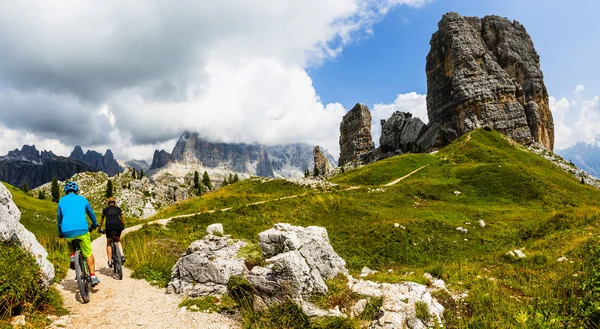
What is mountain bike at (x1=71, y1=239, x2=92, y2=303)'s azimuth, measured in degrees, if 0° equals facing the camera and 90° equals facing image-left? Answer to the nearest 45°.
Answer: approximately 180°

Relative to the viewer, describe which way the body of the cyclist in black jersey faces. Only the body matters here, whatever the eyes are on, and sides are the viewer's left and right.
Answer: facing away from the viewer

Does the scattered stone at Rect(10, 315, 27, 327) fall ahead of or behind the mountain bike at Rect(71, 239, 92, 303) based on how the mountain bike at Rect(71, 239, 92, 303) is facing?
behind

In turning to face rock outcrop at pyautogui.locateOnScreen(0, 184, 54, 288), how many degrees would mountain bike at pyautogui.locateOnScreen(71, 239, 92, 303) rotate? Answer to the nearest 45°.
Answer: approximately 90° to its left

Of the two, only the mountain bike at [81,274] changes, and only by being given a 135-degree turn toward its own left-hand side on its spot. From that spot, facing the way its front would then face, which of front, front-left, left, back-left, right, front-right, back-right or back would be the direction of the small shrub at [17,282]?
front

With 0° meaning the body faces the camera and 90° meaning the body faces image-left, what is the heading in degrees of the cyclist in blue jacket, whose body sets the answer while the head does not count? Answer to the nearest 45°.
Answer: approximately 180°
